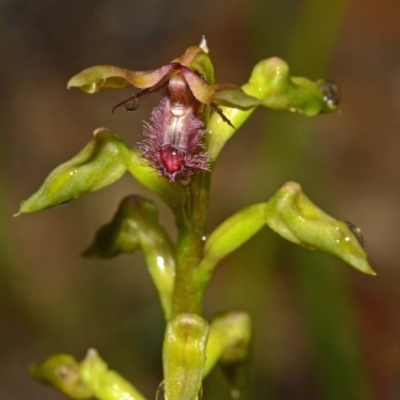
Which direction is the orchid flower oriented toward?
toward the camera
